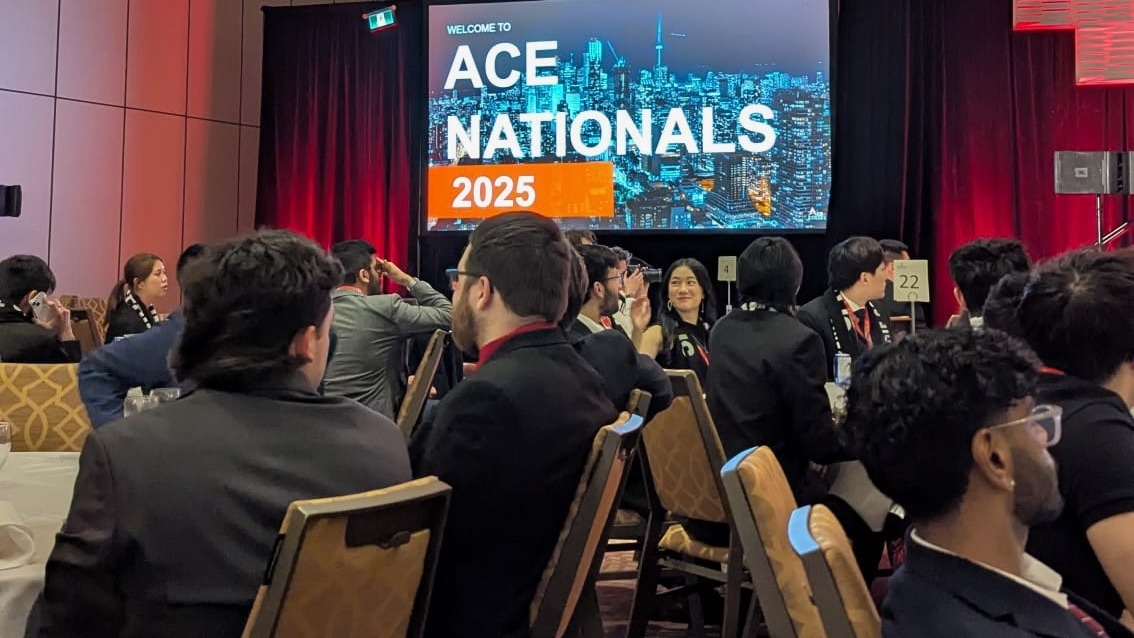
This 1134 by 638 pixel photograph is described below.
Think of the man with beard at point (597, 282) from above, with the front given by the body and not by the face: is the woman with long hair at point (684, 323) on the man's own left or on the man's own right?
on the man's own left

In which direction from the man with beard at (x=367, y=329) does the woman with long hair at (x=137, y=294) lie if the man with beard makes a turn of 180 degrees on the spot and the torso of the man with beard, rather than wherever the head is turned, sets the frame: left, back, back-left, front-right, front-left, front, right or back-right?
right

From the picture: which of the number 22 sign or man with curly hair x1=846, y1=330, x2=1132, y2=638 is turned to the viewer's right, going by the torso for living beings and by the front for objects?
the man with curly hair

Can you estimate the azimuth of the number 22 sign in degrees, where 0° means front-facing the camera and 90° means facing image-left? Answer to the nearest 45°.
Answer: approximately 0°

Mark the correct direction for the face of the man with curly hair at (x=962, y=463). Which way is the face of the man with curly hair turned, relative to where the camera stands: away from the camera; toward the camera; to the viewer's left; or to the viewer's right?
to the viewer's right

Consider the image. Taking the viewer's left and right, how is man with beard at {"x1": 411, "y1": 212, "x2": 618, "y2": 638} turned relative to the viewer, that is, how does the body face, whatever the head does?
facing away from the viewer and to the left of the viewer

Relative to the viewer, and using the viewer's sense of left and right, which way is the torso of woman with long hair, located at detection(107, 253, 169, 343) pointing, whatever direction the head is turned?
facing to the right of the viewer
